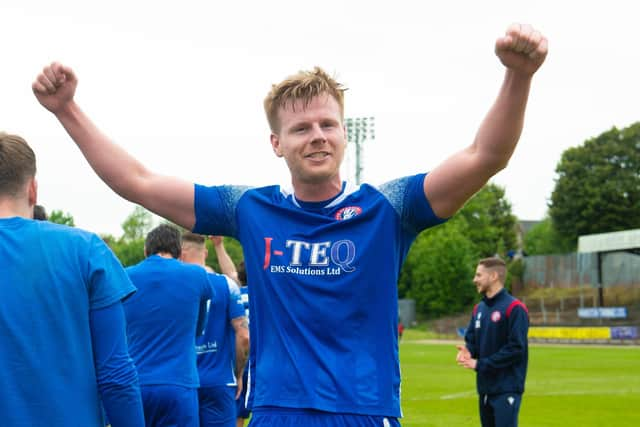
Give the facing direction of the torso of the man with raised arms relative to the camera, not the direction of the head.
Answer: toward the camera

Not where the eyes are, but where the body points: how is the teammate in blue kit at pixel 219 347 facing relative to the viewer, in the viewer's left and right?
facing away from the viewer

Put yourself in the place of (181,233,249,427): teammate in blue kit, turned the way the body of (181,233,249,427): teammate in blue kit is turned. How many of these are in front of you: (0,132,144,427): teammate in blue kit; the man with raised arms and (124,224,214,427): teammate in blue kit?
0

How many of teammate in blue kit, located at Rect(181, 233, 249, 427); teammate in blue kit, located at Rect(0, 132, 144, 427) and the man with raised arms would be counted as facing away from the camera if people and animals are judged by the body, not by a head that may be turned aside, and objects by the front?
2

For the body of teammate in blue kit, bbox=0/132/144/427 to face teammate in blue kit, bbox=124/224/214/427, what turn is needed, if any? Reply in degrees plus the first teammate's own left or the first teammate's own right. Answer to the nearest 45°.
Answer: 0° — they already face them

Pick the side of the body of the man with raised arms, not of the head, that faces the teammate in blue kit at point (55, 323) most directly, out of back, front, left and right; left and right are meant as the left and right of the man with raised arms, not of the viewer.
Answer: right

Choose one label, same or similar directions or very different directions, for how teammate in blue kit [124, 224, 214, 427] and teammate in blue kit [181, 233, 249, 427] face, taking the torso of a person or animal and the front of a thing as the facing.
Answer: same or similar directions

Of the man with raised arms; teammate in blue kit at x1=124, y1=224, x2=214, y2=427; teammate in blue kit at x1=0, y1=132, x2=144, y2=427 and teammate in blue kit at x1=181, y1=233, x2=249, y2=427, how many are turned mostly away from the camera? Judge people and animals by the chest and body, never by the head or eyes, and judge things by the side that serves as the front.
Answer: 3

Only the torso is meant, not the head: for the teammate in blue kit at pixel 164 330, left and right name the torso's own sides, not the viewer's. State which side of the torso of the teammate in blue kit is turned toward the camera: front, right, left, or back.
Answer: back

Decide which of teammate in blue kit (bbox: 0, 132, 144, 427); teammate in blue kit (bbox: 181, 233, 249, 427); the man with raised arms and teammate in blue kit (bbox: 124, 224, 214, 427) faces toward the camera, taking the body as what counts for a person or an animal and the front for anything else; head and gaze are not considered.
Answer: the man with raised arms

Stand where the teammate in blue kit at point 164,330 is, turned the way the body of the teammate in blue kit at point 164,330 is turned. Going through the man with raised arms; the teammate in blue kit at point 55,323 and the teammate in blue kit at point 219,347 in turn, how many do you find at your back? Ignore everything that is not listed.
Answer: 2

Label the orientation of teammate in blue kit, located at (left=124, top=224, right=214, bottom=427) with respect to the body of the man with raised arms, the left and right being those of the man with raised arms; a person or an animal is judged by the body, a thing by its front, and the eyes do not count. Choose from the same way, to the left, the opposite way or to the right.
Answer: the opposite way

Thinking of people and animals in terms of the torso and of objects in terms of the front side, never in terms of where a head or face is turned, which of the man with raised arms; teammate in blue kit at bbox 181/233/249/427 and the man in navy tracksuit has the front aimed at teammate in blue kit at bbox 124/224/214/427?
the man in navy tracksuit

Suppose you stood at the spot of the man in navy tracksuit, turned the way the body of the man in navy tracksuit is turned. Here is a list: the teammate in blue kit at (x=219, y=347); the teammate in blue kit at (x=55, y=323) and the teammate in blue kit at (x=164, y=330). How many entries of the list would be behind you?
0

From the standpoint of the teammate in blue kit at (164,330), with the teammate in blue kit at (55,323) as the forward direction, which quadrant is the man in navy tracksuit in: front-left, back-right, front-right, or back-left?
back-left

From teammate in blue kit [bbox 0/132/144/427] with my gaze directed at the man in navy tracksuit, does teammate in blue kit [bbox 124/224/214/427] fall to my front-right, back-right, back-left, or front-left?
front-left

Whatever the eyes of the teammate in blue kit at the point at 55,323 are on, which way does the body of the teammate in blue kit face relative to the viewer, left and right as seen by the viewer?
facing away from the viewer

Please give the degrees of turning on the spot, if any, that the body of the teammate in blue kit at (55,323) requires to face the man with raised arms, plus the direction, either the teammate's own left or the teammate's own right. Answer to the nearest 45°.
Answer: approximately 135° to the teammate's own right
